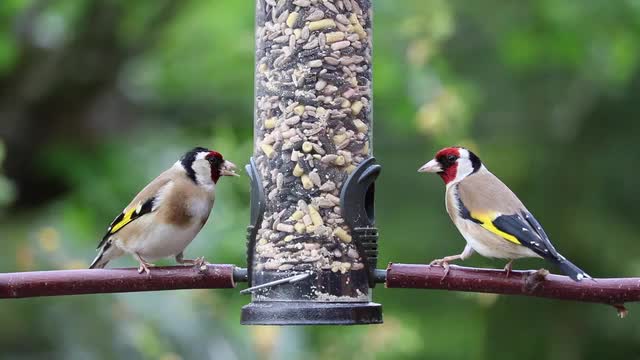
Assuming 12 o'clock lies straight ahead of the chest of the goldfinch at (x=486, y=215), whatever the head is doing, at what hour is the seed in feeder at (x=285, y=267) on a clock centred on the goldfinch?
The seed in feeder is roughly at 11 o'clock from the goldfinch.

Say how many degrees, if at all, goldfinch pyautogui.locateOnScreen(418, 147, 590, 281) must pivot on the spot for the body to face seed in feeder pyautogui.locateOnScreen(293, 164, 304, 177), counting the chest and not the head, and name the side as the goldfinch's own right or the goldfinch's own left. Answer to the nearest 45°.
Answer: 0° — it already faces it

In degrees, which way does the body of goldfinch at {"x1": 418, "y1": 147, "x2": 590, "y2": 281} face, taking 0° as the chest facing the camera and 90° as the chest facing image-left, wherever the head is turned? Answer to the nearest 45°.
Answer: approximately 90°

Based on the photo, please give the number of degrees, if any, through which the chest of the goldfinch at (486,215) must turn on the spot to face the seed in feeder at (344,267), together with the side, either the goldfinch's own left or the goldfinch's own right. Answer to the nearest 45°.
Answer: approximately 45° to the goldfinch's own left

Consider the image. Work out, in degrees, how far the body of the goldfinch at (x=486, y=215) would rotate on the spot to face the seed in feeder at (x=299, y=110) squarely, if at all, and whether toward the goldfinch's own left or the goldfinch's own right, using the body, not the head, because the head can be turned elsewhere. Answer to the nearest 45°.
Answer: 0° — it already faces it

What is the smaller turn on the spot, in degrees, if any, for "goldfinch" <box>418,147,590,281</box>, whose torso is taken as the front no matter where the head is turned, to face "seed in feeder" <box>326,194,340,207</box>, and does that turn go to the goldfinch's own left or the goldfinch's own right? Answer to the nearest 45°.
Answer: approximately 45° to the goldfinch's own left

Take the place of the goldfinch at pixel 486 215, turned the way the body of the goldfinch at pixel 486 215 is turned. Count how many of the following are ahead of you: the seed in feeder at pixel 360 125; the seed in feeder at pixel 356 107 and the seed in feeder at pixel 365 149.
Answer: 3

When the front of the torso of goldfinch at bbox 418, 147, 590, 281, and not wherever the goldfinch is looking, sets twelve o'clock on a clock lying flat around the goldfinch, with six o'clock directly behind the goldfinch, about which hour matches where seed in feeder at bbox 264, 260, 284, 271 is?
The seed in feeder is roughly at 11 o'clock from the goldfinch.

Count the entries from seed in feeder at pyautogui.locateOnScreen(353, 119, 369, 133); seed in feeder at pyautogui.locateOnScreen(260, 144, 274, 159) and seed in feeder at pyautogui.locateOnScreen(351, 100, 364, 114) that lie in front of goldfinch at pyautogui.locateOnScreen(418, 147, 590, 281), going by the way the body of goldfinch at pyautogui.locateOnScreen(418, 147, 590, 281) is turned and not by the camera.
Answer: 3

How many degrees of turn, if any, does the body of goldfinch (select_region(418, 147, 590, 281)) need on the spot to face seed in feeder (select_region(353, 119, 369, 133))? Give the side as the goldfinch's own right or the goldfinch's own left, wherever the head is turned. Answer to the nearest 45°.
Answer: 0° — it already faces it

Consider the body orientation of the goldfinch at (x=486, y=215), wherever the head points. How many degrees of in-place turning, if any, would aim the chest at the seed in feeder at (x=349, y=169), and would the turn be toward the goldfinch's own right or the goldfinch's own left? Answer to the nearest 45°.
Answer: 0° — it already faces it
